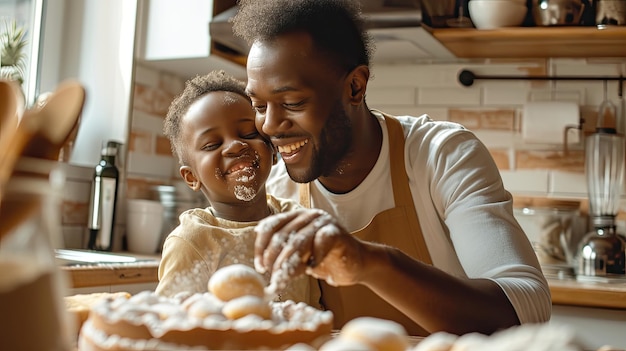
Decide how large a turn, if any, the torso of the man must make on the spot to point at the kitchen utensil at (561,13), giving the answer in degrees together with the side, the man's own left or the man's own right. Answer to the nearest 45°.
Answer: approximately 180°

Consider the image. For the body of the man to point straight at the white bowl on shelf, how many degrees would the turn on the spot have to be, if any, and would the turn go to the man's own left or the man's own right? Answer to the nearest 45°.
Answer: approximately 135° to the man's own right

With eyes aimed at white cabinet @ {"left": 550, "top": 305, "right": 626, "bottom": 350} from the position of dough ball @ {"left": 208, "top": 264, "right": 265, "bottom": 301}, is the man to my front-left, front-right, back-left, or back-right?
front-left

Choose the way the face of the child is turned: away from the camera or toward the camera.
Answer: toward the camera

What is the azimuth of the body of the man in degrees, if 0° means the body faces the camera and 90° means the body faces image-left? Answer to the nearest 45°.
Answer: approximately 45°

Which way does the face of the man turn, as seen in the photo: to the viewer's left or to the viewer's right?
to the viewer's left

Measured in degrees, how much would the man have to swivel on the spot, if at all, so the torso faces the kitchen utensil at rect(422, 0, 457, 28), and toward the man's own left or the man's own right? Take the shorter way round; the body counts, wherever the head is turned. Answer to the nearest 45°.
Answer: approximately 135° to the man's own right

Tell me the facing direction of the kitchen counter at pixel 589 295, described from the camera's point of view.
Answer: facing the viewer

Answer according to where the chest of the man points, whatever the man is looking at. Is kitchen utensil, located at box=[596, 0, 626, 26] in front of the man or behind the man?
behind

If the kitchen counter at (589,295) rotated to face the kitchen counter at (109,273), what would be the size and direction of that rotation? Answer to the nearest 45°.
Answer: approximately 45° to its right

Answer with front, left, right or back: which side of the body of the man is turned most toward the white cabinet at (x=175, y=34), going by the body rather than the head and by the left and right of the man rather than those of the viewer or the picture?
right

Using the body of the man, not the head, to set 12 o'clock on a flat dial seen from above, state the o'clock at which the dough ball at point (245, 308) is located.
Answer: The dough ball is roughly at 11 o'clock from the man.

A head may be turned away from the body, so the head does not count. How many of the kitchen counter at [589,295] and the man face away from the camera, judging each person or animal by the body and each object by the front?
0

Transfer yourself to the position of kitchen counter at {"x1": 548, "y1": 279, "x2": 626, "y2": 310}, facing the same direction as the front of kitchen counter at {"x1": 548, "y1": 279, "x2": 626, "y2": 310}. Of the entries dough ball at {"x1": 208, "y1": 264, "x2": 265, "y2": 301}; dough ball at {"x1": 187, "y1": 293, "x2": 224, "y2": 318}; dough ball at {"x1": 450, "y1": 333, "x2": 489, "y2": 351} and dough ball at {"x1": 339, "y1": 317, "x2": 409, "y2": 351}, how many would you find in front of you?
4
